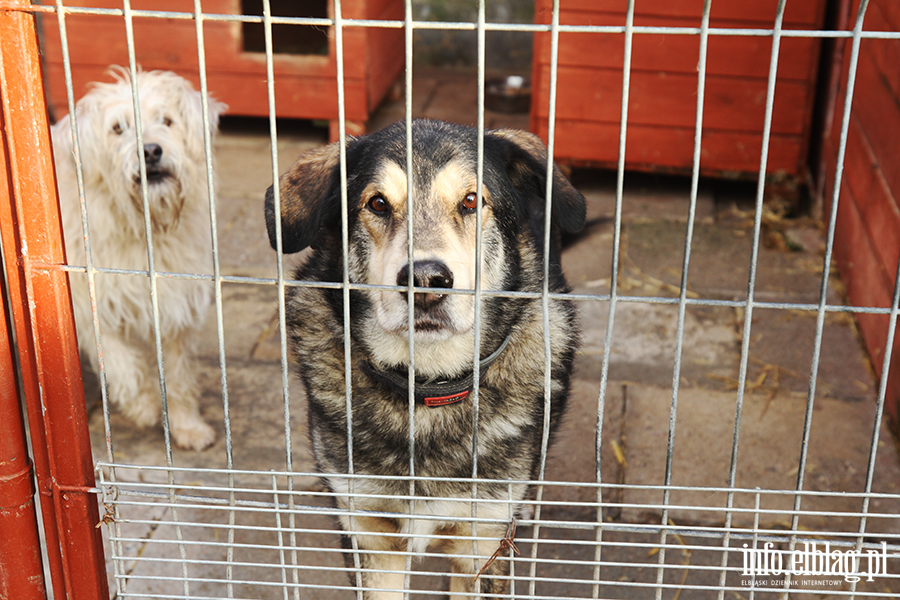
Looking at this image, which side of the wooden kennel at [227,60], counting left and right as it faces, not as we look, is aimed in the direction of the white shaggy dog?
front

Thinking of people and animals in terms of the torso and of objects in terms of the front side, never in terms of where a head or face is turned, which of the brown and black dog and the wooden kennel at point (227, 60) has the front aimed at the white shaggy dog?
the wooden kennel

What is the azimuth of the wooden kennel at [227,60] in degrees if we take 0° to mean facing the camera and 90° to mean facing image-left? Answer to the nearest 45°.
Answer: approximately 0°

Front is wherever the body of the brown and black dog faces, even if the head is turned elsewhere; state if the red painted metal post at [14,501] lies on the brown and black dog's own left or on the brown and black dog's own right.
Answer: on the brown and black dog's own right

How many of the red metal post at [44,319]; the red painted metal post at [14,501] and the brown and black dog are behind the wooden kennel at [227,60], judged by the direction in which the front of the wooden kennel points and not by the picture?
0

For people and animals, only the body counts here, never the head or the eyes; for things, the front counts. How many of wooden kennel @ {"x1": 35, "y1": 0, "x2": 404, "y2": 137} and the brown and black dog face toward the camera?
2

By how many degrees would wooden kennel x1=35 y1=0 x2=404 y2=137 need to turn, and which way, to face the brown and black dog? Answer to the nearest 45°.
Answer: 0° — it already faces it

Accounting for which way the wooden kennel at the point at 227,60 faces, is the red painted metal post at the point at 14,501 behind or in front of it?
in front

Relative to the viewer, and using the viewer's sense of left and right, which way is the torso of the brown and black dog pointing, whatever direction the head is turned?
facing the viewer

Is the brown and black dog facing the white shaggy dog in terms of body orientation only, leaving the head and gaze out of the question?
no

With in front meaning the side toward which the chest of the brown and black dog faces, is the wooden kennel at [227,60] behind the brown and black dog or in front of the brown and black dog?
behind

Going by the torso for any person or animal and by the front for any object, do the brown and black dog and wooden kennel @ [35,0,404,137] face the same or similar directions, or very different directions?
same or similar directions

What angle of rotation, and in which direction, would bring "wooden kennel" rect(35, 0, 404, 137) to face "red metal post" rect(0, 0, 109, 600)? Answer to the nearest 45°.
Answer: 0° — it already faces it

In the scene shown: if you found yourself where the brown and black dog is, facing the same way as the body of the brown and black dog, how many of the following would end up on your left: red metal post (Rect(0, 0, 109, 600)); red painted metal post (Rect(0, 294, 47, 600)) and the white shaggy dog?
0

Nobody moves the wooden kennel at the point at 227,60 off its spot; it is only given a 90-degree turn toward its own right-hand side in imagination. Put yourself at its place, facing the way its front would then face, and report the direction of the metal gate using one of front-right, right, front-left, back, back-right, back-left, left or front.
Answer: left
